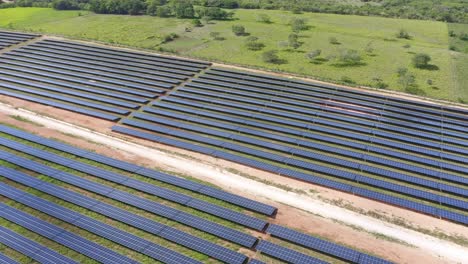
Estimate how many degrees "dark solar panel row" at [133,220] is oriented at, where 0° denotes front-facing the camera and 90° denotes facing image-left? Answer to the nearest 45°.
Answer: approximately 45°

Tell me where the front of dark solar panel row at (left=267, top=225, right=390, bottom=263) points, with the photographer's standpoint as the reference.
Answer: facing the viewer and to the left of the viewer

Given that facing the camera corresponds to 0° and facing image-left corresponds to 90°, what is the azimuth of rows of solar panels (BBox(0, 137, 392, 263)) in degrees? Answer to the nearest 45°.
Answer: approximately 45°

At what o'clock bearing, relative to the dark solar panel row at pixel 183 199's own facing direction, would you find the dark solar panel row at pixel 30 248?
the dark solar panel row at pixel 30 248 is roughly at 1 o'clock from the dark solar panel row at pixel 183 199.

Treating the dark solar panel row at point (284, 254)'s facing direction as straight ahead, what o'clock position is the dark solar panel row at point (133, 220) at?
the dark solar panel row at point (133, 220) is roughly at 2 o'clock from the dark solar panel row at point (284, 254).

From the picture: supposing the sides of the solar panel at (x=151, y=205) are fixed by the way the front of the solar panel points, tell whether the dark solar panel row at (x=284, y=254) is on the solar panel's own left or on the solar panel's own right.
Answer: on the solar panel's own left

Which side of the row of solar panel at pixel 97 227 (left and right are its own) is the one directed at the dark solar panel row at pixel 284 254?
left

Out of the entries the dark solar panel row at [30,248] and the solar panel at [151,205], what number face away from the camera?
0

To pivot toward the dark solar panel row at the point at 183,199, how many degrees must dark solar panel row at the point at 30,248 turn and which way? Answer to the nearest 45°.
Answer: approximately 135° to its left

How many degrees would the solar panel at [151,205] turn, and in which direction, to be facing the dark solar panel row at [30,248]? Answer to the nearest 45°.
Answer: approximately 45° to its right

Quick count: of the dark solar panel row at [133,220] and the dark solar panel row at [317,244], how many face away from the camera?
0

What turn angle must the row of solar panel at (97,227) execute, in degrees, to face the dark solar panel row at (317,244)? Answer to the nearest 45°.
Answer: approximately 90° to its left

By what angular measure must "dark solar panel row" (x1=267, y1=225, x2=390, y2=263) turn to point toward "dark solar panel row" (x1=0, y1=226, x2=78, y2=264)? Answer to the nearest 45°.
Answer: approximately 45° to its right

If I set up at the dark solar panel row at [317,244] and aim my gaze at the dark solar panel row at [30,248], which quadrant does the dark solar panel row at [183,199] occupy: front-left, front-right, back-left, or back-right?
front-right
